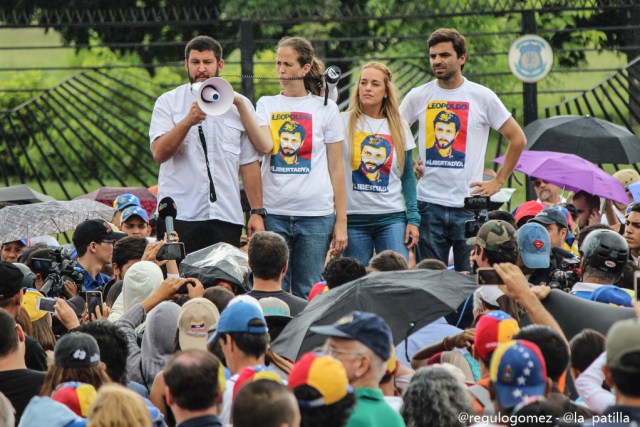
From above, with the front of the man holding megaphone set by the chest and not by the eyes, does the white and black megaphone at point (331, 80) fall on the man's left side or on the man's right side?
on the man's left side

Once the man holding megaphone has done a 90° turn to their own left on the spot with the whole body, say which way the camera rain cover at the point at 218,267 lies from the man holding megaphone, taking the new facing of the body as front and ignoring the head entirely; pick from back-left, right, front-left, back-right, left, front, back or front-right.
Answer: right

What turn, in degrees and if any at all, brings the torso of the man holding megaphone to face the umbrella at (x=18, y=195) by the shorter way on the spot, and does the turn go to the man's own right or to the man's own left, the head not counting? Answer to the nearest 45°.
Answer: approximately 135° to the man's own right

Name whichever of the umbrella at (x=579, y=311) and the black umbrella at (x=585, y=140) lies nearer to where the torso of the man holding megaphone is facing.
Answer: the umbrella

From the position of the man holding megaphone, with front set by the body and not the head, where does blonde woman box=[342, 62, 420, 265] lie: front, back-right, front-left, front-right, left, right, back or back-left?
left

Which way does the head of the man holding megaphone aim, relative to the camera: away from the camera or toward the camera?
toward the camera

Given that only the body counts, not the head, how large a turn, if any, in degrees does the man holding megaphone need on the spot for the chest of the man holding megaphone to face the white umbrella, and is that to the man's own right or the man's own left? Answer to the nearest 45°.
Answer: approximately 135° to the man's own right

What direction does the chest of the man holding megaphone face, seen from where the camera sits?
toward the camera

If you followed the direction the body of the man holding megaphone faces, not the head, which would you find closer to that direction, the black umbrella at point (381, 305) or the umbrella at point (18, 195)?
the black umbrella

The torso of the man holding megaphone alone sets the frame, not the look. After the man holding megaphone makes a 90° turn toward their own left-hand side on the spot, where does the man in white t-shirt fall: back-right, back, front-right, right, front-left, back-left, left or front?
front
